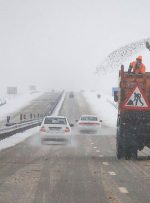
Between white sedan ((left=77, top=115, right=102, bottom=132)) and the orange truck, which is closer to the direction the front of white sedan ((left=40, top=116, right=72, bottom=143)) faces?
the white sedan

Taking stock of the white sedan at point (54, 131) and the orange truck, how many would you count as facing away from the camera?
2

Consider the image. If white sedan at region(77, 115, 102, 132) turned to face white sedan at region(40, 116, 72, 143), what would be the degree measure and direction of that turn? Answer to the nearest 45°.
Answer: approximately 180°

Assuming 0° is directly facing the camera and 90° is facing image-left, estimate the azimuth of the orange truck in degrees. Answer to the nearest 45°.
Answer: approximately 180°

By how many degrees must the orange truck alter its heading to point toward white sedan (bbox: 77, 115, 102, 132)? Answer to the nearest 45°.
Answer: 0° — it already faces it

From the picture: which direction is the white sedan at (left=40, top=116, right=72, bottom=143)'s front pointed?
away from the camera

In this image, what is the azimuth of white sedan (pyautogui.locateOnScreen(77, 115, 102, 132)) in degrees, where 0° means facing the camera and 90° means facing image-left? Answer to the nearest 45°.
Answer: approximately 180°
